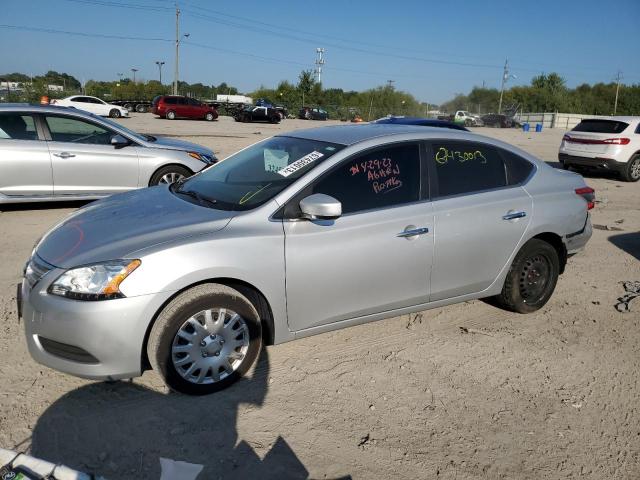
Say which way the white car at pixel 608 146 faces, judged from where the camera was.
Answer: facing away from the viewer and to the right of the viewer

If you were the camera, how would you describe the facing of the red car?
facing to the right of the viewer

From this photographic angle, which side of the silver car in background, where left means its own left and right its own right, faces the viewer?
right

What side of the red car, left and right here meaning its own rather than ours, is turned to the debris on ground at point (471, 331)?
right

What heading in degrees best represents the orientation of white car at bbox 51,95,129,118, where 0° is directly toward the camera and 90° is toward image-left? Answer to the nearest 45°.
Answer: approximately 270°

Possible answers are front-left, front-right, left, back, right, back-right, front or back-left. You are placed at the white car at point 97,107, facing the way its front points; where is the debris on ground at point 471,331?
right

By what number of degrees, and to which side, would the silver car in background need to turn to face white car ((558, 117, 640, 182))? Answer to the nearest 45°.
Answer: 0° — it already faces it

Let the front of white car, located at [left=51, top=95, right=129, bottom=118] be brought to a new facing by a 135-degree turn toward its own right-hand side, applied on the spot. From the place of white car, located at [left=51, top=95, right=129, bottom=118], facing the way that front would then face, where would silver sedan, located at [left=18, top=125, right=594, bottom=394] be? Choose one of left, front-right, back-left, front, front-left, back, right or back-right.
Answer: front-left
